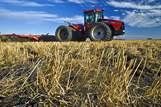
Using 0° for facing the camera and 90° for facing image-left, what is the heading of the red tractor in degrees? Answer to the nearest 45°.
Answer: approximately 315°
